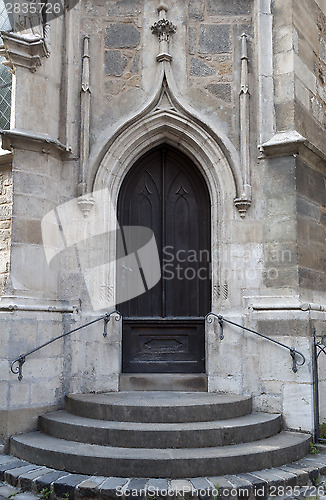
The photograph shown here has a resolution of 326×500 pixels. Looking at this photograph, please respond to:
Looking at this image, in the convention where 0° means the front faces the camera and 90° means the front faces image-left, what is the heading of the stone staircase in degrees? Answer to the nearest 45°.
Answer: approximately 0°

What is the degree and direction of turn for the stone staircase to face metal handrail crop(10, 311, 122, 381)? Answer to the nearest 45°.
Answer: approximately 135° to its right

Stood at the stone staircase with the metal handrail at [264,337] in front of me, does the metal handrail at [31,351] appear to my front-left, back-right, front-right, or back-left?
back-left

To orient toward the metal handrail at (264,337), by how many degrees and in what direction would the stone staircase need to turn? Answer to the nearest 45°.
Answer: approximately 135° to its left

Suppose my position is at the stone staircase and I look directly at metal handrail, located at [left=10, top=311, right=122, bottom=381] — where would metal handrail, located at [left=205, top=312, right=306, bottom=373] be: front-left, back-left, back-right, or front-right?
back-right
